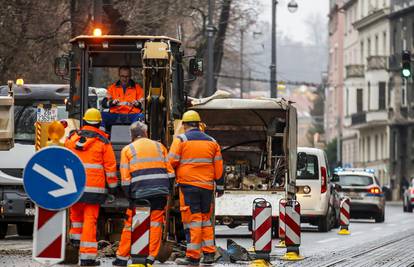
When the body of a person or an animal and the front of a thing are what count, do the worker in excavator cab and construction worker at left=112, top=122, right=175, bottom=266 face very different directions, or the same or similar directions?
very different directions

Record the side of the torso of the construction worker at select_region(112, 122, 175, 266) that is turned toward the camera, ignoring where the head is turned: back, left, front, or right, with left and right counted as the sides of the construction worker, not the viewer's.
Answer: back

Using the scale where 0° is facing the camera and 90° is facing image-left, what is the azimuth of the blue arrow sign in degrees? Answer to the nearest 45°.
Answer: approximately 0°

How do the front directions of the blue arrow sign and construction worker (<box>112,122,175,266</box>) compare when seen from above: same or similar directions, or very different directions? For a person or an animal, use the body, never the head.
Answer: very different directions
